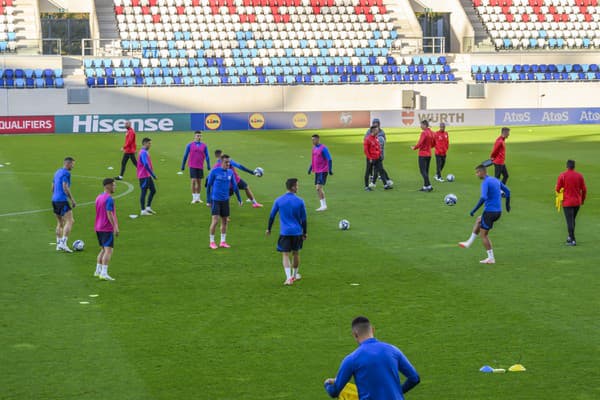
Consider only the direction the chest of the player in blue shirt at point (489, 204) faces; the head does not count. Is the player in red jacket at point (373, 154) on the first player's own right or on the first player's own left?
on the first player's own right

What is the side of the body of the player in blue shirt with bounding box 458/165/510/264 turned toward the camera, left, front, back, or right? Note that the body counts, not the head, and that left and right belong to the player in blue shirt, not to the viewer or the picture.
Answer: left

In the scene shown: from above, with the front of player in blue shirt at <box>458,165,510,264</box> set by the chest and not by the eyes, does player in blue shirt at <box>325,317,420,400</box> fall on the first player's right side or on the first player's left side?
on the first player's left side

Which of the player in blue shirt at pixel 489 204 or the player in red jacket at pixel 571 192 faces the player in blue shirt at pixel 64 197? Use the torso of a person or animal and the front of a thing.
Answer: the player in blue shirt at pixel 489 204

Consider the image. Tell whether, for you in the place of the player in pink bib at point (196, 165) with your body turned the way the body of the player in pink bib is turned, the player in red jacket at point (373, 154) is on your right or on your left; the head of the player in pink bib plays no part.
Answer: on your left
